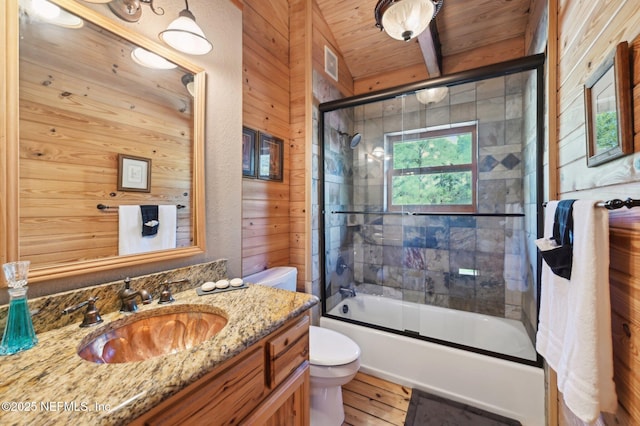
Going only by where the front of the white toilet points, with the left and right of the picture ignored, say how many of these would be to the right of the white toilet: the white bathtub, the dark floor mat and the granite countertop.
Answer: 1

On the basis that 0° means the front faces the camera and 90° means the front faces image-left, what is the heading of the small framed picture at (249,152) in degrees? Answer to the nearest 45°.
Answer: approximately 315°

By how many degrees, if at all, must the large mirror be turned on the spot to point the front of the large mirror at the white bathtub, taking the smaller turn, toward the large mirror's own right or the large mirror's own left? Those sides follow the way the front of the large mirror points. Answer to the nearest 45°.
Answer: approximately 45° to the large mirror's own left

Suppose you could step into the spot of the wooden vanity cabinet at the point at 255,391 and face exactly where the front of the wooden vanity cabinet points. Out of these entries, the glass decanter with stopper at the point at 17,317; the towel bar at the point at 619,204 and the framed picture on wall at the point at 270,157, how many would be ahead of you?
1

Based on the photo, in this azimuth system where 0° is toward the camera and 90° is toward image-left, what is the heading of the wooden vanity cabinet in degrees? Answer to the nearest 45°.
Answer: approximately 315°

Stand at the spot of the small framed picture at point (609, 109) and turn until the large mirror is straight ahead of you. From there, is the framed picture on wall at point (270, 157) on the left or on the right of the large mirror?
right

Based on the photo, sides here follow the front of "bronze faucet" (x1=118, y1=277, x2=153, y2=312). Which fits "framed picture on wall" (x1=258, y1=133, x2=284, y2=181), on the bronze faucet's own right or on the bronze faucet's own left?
on the bronze faucet's own left

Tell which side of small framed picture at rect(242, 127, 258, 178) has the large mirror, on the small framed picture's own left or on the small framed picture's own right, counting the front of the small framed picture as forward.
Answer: on the small framed picture's own right

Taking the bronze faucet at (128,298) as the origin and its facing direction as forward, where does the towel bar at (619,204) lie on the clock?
The towel bar is roughly at 12 o'clock from the bronze faucet.
